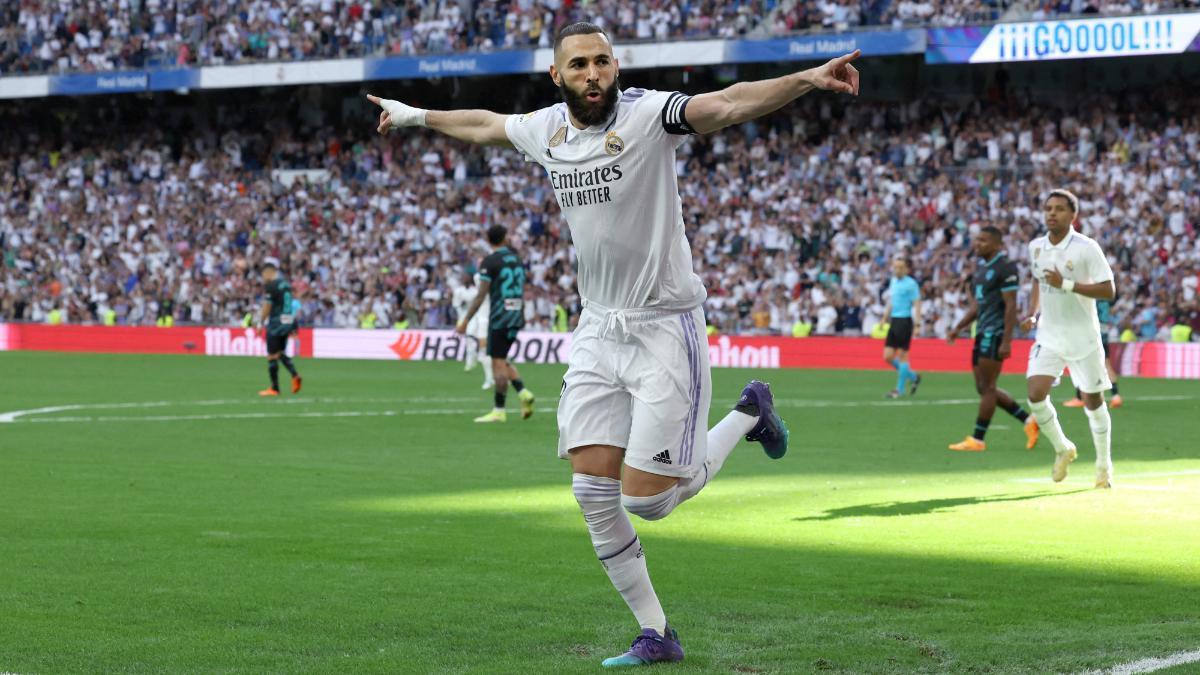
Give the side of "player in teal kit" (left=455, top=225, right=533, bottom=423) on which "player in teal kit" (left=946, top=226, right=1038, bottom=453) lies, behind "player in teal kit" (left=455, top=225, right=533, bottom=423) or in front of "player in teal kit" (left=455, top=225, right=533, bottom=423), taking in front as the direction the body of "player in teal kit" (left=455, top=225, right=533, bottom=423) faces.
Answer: behind

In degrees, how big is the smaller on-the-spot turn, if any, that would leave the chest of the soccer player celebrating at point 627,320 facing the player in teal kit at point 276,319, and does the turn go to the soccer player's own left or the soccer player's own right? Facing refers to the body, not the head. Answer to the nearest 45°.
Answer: approximately 135° to the soccer player's own right

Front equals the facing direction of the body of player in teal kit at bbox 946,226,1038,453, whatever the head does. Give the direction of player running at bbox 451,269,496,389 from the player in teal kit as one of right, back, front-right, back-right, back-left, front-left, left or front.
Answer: front-right

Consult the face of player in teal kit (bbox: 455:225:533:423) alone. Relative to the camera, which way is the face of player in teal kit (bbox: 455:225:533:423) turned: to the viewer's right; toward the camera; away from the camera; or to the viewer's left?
away from the camera

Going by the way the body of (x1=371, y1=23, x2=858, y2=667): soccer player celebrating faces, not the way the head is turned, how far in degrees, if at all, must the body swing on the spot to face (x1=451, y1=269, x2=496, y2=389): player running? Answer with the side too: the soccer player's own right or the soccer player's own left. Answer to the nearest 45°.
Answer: approximately 135° to the soccer player's own right

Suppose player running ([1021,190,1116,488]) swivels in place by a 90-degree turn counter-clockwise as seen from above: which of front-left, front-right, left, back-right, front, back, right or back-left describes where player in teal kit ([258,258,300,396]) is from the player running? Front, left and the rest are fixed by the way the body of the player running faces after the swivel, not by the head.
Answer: back

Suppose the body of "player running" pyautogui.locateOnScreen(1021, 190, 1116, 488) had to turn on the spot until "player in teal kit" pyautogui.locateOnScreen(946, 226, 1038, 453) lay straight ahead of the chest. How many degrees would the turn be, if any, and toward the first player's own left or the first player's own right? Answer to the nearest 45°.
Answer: approximately 135° to the first player's own right

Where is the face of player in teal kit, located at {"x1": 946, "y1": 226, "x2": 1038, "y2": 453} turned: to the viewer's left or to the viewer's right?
to the viewer's left
